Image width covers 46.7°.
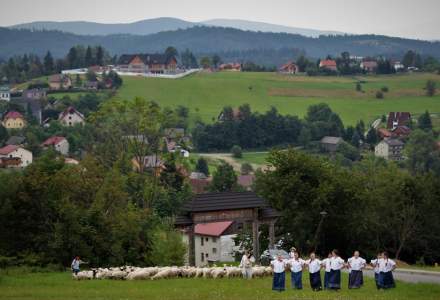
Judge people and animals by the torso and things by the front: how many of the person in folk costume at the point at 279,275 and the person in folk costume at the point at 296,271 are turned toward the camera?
2

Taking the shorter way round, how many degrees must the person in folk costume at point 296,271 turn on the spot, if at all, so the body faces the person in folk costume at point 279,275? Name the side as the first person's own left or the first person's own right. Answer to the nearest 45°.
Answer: approximately 45° to the first person's own right

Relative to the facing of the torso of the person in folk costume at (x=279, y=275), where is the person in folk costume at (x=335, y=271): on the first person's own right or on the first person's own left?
on the first person's own left

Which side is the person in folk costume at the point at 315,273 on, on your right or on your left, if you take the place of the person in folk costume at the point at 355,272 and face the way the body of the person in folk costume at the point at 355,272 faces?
on your right

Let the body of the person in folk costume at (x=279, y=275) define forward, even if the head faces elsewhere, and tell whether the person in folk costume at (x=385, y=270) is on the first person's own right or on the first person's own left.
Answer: on the first person's own left

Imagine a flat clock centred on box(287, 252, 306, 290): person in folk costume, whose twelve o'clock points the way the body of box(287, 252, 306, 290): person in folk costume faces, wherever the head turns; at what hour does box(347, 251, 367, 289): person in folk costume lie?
box(347, 251, 367, 289): person in folk costume is roughly at 9 o'clock from box(287, 252, 306, 290): person in folk costume.

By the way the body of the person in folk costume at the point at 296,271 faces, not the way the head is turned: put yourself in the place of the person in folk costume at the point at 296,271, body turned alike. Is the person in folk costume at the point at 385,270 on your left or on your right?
on your left

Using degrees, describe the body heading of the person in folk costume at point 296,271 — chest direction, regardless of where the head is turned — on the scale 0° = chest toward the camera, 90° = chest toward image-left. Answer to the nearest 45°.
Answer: approximately 0°

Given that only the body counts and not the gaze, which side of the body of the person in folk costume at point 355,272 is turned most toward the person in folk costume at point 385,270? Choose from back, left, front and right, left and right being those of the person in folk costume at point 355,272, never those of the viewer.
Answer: left

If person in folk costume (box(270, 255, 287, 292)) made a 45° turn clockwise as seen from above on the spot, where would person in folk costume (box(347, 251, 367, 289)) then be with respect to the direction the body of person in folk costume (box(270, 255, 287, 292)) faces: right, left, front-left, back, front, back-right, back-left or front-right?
back-left

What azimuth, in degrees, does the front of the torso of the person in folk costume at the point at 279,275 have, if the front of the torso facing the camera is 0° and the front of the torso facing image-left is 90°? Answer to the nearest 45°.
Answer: approximately 0°
